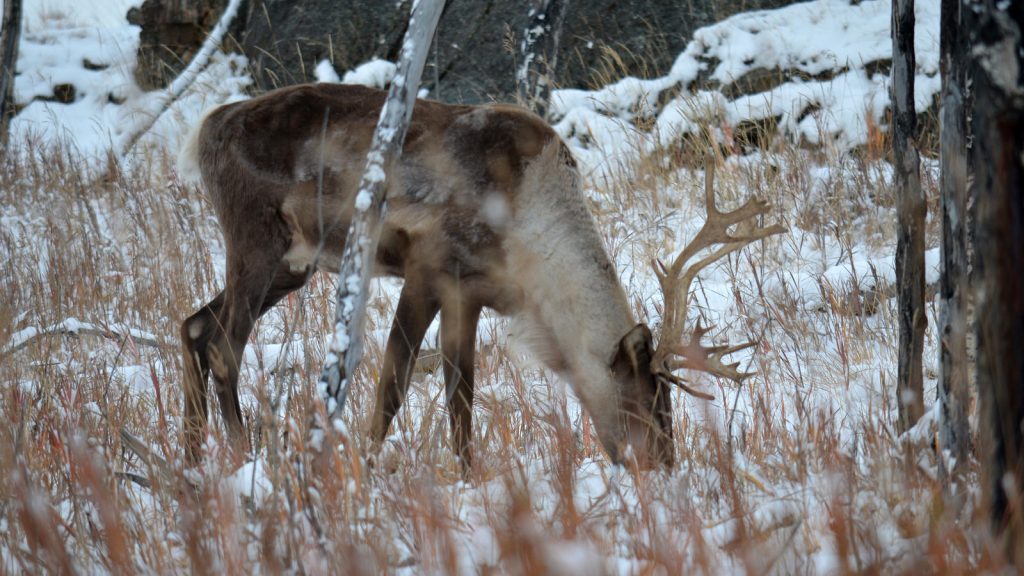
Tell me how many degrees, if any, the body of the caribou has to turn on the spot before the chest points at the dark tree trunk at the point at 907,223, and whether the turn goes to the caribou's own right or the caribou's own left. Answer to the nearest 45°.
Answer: approximately 45° to the caribou's own right

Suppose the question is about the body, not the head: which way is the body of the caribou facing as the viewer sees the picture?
to the viewer's right

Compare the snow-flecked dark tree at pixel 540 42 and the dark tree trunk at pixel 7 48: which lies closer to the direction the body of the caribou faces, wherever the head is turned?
the snow-flecked dark tree

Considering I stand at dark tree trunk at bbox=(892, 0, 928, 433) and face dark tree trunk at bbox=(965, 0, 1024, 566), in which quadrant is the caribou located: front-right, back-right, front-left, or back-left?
front-right

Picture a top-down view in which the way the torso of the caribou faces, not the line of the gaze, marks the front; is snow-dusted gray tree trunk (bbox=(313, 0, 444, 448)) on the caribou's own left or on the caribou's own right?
on the caribou's own right

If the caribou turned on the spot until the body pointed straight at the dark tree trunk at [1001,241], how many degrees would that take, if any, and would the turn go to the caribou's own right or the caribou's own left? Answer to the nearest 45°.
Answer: approximately 45° to the caribou's own right

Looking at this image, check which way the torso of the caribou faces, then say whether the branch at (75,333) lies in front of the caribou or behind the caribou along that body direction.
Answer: behind

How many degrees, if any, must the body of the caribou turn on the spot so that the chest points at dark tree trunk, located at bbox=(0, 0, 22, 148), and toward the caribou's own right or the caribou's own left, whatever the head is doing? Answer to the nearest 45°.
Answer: approximately 135° to the caribou's own left

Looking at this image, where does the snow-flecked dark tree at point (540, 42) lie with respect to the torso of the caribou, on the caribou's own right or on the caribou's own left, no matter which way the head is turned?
on the caribou's own left

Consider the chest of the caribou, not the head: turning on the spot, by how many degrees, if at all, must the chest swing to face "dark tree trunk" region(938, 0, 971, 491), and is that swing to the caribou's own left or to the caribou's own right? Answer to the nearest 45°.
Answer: approximately 45° to the caribou's own right
